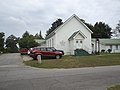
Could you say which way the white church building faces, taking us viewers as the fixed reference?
facing the viewer and to the right of the viewer

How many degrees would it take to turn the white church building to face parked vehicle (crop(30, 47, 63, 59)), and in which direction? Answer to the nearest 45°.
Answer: approximately 45° to its right
